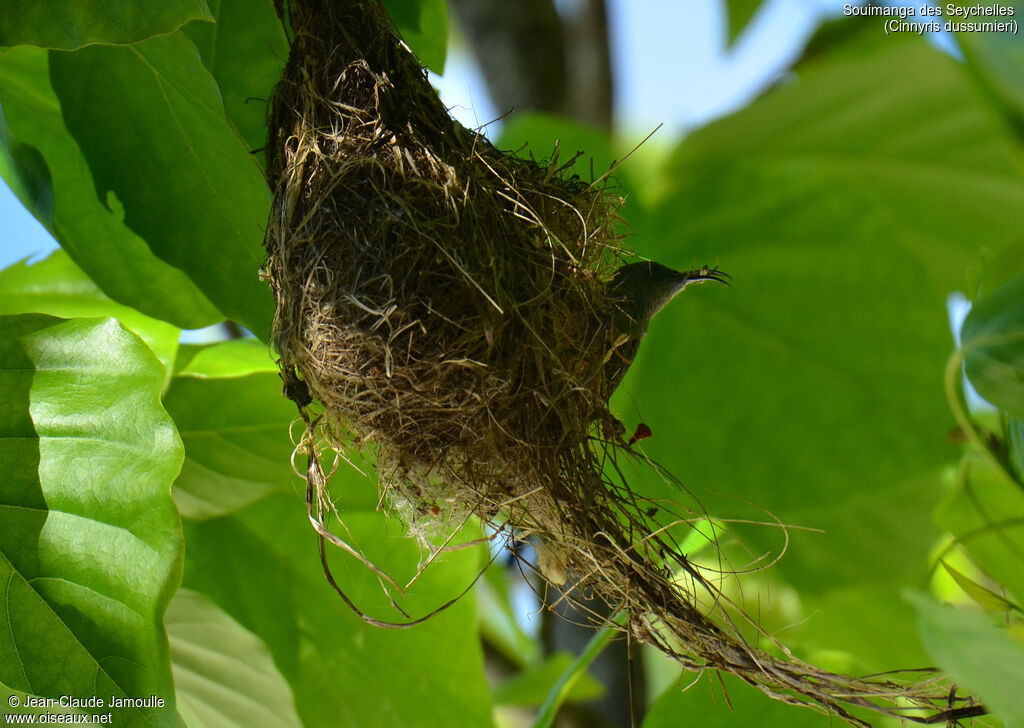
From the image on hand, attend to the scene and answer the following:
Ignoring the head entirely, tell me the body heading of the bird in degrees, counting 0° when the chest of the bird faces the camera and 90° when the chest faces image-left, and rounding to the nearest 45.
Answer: approximately 270°

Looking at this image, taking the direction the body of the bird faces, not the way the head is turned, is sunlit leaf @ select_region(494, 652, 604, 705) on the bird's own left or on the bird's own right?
on the bird's own left
